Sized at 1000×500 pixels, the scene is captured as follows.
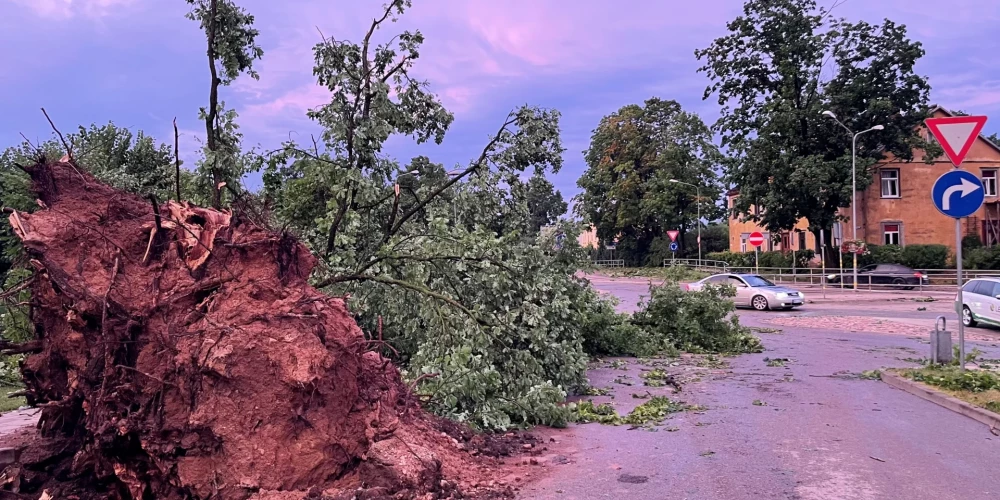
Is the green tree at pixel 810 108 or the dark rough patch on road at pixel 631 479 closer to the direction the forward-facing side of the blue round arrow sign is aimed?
the dark rough patch on road

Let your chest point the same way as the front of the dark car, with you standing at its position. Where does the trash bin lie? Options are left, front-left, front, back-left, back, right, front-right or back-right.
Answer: left

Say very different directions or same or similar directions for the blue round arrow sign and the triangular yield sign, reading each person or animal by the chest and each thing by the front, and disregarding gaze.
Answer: same or similar directions

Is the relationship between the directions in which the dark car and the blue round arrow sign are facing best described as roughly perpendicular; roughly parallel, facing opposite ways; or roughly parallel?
roughly perpendicular

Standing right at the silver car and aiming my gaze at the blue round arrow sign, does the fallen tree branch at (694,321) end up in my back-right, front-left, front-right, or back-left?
front-right

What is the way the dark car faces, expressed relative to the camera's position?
facing to the left of the viewer

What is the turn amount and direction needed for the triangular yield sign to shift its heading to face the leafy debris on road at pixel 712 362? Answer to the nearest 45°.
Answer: approximately 90° to its right

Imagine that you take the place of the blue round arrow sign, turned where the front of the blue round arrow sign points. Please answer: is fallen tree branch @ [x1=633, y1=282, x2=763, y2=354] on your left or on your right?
on your right

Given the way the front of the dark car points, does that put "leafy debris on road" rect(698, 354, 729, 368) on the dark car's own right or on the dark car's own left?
on the dark car's own left

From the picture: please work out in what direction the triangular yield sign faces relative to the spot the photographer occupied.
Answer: facing the viewer

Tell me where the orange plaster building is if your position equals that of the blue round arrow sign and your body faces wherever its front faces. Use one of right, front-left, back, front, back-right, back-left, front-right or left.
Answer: back

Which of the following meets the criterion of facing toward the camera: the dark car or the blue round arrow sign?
the blue round arrow sign

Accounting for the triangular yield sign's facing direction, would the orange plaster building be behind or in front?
behind
